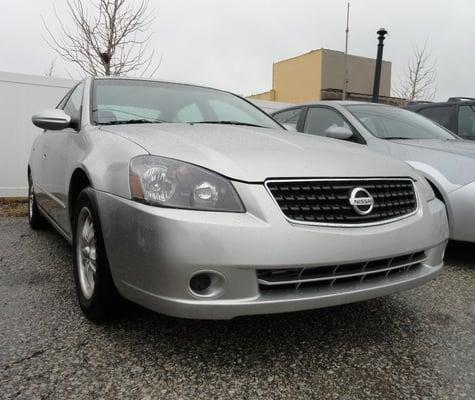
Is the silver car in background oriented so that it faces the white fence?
no

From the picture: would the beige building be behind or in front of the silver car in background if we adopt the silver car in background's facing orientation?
behind

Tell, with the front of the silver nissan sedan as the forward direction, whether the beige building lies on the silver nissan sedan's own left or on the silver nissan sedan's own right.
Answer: on the silver nissan sedan's own left

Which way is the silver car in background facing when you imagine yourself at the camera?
facing the viewer and to the right of the viewer

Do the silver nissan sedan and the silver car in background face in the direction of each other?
no

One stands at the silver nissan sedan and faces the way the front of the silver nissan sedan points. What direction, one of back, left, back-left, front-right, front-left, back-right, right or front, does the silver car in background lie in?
left

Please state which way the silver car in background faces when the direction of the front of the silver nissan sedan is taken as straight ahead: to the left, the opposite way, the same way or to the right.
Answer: the same way

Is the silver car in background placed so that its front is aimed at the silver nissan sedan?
no

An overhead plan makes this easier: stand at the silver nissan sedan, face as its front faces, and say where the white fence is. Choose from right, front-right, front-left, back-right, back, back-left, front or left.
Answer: back

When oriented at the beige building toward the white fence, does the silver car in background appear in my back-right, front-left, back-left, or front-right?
front-left

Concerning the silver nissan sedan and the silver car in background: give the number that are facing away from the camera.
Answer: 0
